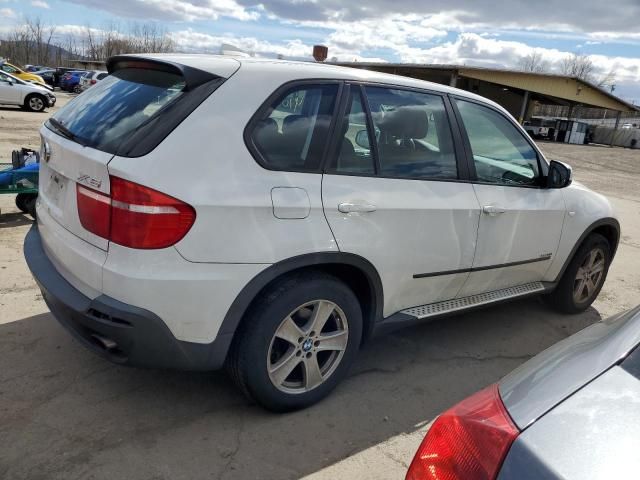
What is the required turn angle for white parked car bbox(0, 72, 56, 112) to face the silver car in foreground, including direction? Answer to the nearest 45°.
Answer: approximately 90° to its right

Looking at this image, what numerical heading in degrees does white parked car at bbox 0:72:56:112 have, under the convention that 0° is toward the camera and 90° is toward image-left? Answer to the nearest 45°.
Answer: approximately 270°

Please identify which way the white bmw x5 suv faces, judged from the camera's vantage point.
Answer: facing away from the viewer and to the right of the viewer

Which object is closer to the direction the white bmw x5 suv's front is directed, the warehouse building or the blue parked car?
the warehouse building

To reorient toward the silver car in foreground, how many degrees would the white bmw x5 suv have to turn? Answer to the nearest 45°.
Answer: approximately 90° to its right

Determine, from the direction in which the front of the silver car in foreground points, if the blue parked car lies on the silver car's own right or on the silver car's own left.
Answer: on the silver car's own left

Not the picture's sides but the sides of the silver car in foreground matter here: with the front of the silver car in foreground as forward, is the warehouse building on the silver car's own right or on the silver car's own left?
on the silver car's own left

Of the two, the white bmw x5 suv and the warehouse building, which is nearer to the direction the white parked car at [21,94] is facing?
the warehouse building

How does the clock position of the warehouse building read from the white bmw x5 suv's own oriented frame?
The warehouse building is roughly at 11 o'clock from the white bmw x5 suv.

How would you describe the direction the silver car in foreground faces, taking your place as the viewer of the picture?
facing away from the viewer and to the right of the viewer
